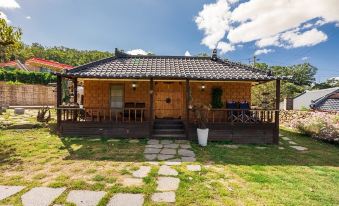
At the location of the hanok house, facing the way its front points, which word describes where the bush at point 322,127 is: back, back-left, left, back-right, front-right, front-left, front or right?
left

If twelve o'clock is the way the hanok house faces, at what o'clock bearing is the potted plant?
The potted plant is roughly at 11 o'clock from the hanok house.

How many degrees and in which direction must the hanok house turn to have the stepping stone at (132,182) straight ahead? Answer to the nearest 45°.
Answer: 0° — it already faces it

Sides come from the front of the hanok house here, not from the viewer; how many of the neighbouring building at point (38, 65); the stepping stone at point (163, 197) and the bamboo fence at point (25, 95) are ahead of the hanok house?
1

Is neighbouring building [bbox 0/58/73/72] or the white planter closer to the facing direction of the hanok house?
the white planter

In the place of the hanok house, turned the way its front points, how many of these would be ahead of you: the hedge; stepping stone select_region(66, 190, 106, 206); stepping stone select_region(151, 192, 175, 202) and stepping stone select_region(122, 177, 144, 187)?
3

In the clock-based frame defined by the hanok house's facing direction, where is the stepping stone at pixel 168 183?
The stepping stone is roughly at 12 o'clock from the hanok house.

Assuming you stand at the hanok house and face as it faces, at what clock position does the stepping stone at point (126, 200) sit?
The stepping stone is roughly at 12 o'clock from the hanok house.

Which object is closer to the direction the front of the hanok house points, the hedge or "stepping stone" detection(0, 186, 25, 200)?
the stepping stone

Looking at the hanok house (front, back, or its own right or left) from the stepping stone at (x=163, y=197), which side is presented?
front

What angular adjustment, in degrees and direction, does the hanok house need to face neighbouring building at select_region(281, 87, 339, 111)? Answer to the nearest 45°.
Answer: approximately 135° to its left

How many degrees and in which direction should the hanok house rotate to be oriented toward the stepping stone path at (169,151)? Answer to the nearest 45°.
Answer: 0° — it already faces it

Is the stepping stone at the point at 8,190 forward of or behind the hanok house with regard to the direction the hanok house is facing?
forward

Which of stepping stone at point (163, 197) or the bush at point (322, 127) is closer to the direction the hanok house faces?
the stepping stone

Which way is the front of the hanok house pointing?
toward the camera

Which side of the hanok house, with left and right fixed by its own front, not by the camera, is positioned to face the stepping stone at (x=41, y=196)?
front

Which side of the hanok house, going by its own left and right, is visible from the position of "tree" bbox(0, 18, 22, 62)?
right
